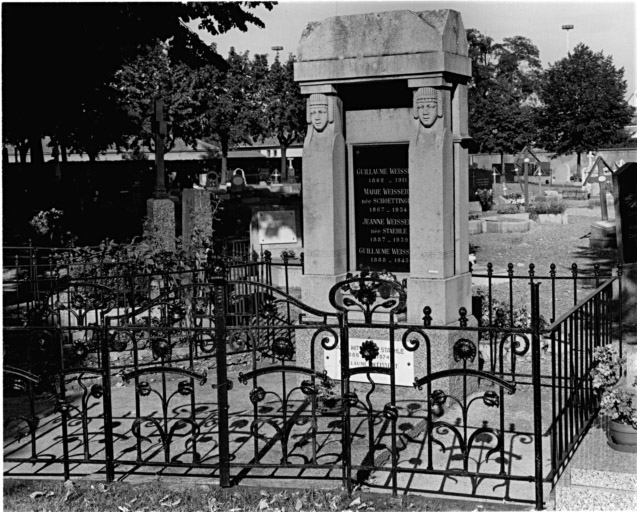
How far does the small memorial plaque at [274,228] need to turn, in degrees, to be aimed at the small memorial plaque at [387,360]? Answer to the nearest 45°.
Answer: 0° — it already faces it

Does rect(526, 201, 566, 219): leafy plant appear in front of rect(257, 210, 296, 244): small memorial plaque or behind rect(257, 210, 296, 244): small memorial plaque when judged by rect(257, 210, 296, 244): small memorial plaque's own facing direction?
behind

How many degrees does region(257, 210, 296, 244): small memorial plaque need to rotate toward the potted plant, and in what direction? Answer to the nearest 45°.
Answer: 0° — it already faces it

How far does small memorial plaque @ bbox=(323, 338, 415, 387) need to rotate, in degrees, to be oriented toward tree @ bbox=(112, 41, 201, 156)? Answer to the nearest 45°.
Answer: approximately 180°

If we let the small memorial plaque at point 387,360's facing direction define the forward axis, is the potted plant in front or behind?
in front

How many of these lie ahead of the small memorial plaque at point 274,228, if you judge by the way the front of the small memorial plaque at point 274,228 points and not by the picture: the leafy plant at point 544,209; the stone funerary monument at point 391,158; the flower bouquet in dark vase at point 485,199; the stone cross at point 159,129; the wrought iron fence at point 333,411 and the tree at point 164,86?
2

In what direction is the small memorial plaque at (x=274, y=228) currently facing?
toward the camera

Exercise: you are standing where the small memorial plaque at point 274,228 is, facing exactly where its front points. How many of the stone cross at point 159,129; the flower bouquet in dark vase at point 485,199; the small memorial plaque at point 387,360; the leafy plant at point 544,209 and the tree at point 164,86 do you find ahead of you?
1

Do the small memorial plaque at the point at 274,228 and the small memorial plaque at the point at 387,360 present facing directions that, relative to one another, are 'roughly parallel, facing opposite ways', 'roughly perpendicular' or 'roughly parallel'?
roughly parallel

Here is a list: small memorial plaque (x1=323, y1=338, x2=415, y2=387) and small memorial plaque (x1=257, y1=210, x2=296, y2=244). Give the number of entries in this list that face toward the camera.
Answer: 2

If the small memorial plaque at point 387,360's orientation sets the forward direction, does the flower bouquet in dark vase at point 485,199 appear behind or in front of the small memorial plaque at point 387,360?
behind

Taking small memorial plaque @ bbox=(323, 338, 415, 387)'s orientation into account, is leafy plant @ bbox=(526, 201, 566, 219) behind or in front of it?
behind

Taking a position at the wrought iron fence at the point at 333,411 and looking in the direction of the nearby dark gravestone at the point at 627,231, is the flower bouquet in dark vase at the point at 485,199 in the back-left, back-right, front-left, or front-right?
front-left

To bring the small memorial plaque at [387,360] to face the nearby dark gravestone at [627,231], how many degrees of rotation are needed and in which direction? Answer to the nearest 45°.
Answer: approximately 135° to its left
